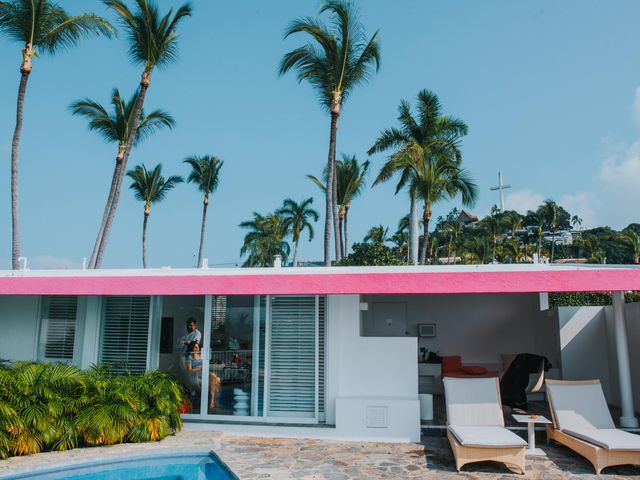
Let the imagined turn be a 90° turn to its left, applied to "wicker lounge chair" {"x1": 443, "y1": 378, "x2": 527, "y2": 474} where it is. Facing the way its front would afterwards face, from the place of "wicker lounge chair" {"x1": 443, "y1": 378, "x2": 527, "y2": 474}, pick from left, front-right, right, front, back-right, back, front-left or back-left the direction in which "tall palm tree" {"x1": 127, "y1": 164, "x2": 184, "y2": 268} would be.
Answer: back-left

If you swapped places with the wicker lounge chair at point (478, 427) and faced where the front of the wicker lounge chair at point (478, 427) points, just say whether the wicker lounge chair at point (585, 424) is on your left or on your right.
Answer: on your left

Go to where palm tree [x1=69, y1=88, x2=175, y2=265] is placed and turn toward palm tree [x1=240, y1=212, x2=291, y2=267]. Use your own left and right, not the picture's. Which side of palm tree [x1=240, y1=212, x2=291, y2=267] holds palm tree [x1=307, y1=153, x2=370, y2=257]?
right

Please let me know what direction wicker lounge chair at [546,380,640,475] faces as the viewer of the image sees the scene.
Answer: facing the viewer and to the right of the viewer

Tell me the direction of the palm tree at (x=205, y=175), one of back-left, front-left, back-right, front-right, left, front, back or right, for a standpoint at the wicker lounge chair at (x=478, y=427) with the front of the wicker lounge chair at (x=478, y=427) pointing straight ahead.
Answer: back-right

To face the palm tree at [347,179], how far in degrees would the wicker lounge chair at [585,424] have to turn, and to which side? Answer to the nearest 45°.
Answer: approximately 180°

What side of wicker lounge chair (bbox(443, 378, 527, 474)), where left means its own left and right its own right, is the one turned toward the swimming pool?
right

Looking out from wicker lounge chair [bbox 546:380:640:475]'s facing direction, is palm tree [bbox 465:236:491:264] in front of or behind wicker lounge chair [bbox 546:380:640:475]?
behind

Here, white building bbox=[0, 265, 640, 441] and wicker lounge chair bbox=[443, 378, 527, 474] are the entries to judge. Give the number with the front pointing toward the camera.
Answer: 2

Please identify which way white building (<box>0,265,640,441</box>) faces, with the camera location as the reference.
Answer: facing the viewer

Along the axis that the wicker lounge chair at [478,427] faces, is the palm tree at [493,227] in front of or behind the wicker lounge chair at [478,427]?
behind

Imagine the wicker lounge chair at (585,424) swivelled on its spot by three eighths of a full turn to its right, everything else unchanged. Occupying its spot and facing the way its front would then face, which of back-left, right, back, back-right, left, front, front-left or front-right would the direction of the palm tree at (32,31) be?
front

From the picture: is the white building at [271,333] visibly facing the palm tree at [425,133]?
no

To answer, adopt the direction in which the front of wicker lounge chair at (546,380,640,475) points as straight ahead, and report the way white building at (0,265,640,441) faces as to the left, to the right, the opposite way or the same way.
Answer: the same way

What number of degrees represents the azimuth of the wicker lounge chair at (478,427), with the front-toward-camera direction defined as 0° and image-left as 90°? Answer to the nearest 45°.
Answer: approximately 0°

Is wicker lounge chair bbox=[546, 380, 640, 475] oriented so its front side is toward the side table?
no

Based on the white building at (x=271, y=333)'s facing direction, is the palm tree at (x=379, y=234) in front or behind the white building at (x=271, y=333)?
behind

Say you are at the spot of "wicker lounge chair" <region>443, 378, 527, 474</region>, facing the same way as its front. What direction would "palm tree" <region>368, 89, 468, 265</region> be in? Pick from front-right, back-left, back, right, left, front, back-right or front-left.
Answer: back
